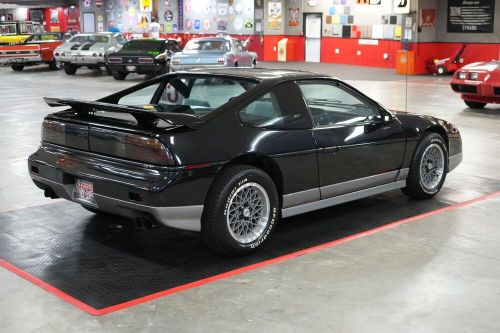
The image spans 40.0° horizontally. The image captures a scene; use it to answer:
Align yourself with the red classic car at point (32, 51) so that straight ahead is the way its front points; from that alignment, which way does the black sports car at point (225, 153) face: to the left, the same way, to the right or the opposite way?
the opposite way

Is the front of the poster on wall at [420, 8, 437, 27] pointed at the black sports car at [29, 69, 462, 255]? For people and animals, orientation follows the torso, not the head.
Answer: yes

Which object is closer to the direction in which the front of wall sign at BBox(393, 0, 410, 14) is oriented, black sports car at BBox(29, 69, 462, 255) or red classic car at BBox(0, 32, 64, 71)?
the black sports car

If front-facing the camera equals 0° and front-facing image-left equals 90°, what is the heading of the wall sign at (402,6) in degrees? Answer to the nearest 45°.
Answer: approximately 0°

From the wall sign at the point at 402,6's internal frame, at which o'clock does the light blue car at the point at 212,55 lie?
The light blue car is roughly at 2 o'clock from the wall sign.

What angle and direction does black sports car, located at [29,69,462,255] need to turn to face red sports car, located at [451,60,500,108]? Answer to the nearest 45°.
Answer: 0° — it already faces it

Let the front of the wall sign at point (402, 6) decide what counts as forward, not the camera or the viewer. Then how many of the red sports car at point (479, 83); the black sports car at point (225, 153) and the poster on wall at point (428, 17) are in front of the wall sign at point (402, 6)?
2

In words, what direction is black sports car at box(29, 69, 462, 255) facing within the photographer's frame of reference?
facing away from the viewer and to the right of the viewer
